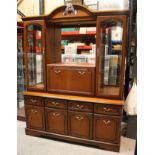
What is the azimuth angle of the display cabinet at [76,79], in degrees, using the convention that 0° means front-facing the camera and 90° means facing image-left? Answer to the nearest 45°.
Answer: approximately 45°
